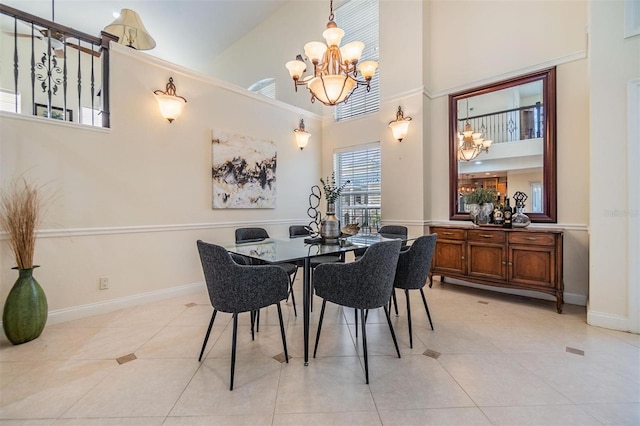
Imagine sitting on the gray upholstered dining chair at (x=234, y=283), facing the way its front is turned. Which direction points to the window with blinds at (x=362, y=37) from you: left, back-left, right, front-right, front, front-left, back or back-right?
front

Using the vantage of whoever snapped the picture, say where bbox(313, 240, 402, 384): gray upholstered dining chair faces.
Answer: facing away from the viewer and to the left of the viewer

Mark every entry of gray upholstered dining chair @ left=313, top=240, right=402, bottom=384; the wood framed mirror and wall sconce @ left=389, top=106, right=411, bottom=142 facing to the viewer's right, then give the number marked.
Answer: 0

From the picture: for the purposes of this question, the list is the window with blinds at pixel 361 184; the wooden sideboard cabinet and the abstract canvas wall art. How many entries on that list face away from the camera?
0

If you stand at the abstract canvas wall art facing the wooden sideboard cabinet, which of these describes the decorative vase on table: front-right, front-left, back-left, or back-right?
front-right

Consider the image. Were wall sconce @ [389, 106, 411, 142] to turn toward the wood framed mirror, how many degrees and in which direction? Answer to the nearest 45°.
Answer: approximately 135° to its left

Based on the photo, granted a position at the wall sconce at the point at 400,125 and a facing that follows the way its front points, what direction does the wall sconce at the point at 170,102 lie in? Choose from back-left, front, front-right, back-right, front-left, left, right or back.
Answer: front

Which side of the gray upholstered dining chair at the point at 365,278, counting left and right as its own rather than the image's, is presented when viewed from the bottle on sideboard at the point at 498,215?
right

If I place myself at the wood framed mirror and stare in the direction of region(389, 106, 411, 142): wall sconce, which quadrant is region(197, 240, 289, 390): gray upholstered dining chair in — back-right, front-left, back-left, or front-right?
front-left

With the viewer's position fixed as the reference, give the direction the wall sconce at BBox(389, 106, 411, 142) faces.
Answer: facing the viewer and to the left of the viewer

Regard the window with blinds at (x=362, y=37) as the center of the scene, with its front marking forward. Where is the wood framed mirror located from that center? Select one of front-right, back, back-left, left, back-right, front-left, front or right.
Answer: left

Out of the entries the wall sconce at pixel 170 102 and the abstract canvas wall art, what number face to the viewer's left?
0

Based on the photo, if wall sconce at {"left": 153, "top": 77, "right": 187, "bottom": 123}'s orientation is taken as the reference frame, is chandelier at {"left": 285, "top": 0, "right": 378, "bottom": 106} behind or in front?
in front

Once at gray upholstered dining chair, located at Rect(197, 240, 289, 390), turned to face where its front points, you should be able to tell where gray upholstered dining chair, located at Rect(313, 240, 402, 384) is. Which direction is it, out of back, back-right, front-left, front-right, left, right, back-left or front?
front-right

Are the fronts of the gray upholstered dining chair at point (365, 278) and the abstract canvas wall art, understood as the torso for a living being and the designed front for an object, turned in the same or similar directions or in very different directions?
very different directions

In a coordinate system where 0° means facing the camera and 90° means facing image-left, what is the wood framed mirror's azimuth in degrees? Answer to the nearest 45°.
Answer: approximately 45°

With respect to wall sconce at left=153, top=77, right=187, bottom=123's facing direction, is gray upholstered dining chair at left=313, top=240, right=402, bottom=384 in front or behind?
in front
